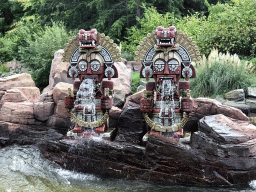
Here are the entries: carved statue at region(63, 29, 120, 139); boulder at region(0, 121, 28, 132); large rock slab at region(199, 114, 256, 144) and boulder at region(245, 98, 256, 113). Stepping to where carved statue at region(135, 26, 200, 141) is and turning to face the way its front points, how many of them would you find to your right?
2

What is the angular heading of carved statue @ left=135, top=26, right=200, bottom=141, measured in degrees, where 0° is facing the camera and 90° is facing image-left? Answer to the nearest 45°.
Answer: approximately 0°

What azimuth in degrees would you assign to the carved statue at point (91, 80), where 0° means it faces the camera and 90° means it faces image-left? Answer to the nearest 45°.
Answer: approximately 0°

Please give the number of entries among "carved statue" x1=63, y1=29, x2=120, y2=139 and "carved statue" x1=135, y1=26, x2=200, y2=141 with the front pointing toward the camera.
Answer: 2

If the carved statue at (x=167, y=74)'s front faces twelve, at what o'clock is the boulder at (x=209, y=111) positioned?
The boulder is roughly at 8 o'clock from the carved statue.

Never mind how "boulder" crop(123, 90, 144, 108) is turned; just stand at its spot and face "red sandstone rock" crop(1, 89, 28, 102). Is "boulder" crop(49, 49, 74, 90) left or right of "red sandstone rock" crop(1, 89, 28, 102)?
right

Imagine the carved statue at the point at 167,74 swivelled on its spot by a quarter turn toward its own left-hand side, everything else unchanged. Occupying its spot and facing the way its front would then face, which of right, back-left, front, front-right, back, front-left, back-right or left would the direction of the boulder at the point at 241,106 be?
front-left

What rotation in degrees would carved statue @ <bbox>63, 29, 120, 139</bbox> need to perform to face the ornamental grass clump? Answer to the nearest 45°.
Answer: approximately 90° to its left

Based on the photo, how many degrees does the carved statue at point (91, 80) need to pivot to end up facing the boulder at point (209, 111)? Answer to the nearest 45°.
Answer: approximately 90° to its left

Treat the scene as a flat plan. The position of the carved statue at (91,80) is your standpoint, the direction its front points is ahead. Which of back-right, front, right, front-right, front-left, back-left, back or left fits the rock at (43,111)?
back-right

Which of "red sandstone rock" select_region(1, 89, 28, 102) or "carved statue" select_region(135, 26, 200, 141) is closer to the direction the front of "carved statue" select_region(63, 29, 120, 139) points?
the carved statue

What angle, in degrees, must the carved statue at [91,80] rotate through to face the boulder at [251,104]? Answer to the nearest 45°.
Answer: approximately 90° to its left

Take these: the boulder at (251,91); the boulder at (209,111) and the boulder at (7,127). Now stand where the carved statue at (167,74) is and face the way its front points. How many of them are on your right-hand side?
1

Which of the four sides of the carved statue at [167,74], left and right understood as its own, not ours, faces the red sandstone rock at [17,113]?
right
